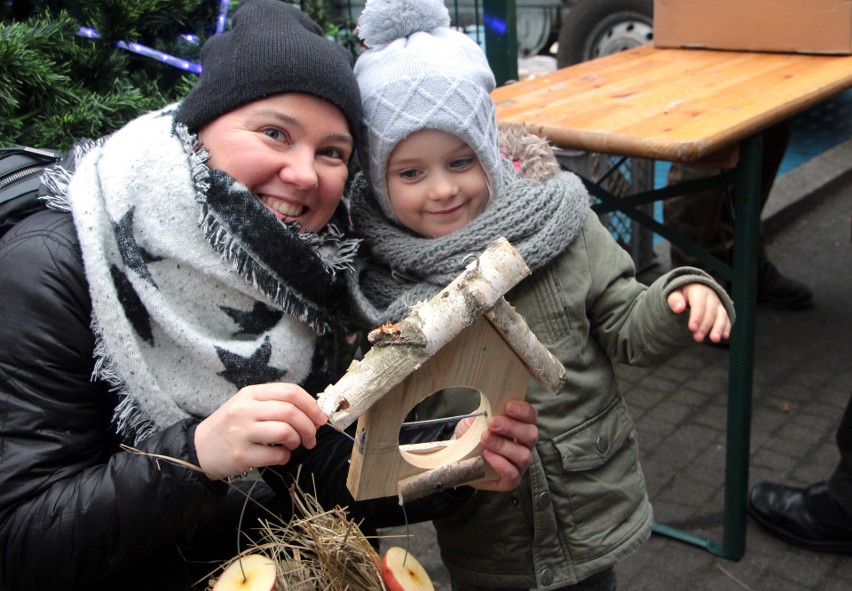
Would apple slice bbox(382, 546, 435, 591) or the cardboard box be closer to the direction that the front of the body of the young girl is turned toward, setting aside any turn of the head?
the apple slice

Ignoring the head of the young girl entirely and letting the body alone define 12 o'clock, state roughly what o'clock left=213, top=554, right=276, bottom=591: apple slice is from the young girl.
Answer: The apple slice is roughly at 1 o'clock from the young girl.

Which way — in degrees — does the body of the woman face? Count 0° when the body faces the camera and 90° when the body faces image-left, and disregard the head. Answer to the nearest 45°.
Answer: approximately 315°

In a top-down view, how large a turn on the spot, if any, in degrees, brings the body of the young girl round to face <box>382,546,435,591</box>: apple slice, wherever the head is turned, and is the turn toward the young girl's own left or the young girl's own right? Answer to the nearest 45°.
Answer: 0° — they already face it

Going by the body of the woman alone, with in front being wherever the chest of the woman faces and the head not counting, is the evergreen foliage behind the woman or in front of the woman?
behind

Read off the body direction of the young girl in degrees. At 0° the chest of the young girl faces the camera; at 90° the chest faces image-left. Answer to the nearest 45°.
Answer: approximately 0°

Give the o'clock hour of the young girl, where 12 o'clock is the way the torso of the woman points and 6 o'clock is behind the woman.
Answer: The young girl is roughly at 10 o'clock from the woman.

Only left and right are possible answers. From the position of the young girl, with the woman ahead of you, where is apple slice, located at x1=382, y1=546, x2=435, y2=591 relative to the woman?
left

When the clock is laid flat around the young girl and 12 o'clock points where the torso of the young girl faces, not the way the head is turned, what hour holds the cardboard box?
The cardboard box is roughly at 7 o'clock from the young girl.

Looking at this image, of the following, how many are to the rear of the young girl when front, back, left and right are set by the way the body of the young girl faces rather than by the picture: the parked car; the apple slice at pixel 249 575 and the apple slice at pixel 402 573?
1

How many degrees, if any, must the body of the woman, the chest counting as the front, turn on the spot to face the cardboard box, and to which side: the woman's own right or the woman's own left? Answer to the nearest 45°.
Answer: approximately 90° to the woman's own left

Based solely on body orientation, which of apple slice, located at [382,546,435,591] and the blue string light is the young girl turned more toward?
the apple slice
